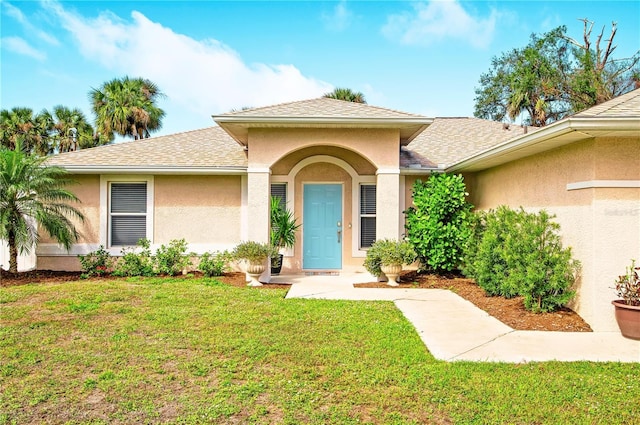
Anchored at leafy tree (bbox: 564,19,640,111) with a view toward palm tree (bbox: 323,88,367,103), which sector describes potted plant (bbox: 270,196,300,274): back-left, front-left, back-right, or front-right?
front-left

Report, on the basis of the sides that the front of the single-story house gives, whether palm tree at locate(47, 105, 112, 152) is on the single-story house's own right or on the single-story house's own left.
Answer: on the single-story house's own right

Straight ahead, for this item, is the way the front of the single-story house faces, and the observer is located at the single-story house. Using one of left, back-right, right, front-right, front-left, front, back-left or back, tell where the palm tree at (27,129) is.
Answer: back-right

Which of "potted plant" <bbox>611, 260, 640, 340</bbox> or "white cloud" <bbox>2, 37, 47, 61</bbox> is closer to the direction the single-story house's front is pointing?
the potted plant

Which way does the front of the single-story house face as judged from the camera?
facing the viewer

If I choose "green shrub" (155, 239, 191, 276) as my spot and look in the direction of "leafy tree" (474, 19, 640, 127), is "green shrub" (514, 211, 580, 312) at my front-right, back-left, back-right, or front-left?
front-right

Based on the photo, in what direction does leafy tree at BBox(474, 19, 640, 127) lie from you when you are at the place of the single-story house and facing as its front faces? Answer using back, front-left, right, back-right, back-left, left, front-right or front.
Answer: back-left

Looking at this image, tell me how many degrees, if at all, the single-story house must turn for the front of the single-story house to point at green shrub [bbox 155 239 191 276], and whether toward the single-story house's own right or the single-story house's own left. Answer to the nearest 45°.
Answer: approximately 90° to the single-story house's own right

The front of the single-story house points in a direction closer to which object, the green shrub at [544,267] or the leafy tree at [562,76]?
the green shrub

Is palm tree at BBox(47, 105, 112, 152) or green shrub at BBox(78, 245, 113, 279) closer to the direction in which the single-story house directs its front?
the green shrub

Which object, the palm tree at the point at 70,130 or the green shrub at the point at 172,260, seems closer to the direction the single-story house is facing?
the green shrub

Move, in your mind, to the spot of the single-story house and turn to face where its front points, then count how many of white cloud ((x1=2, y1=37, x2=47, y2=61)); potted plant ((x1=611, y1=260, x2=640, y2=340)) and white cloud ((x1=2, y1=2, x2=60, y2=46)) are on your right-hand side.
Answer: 2

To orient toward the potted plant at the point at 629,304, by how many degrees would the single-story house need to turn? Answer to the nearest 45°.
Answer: approximately 45° to its left

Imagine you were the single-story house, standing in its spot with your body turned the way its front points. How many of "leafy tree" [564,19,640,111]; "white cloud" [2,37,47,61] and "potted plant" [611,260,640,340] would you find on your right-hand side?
1

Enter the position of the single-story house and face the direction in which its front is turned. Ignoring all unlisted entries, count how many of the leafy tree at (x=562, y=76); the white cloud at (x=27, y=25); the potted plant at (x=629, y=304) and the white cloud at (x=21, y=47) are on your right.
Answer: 2

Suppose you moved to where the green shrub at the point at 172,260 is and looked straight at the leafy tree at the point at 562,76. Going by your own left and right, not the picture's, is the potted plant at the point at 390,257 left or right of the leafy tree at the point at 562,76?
right
